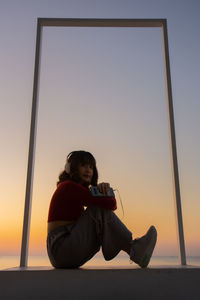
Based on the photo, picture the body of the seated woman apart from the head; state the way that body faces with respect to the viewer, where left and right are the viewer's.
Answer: facing to the right of the viewer
